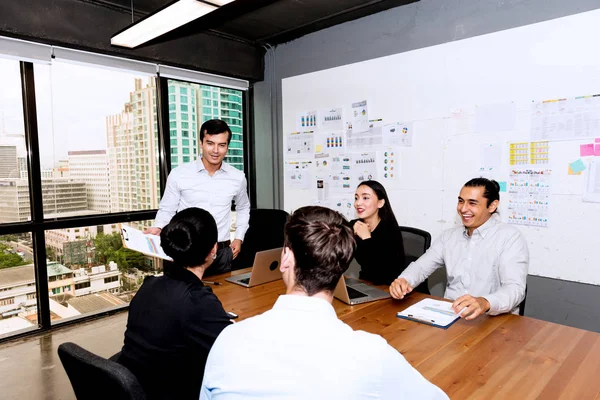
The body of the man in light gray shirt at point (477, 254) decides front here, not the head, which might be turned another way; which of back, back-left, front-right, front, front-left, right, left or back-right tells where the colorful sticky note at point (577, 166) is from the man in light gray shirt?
back

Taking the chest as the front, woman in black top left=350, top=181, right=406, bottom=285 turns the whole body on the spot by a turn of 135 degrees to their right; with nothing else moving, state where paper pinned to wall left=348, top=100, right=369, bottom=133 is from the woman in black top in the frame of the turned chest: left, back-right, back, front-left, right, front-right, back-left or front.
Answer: front

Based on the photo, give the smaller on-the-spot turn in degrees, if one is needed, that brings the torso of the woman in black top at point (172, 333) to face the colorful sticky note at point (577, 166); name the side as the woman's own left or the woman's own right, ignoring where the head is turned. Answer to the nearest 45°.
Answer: approximately 45° to the woman's own right

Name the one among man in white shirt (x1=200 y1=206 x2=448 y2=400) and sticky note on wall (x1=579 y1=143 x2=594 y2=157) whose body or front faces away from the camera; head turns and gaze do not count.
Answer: the man in white shirt

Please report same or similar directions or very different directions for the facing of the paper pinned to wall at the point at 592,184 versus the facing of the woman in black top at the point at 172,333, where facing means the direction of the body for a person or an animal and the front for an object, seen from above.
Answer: very different directions

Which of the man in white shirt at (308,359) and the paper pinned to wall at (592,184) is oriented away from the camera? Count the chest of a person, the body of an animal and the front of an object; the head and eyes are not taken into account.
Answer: the man in white shirt

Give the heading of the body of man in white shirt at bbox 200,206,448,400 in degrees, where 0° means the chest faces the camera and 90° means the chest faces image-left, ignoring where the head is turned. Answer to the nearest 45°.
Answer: approximately 180°

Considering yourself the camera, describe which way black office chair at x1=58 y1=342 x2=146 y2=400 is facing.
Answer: facing away from the viewer and to the right of the viewer
